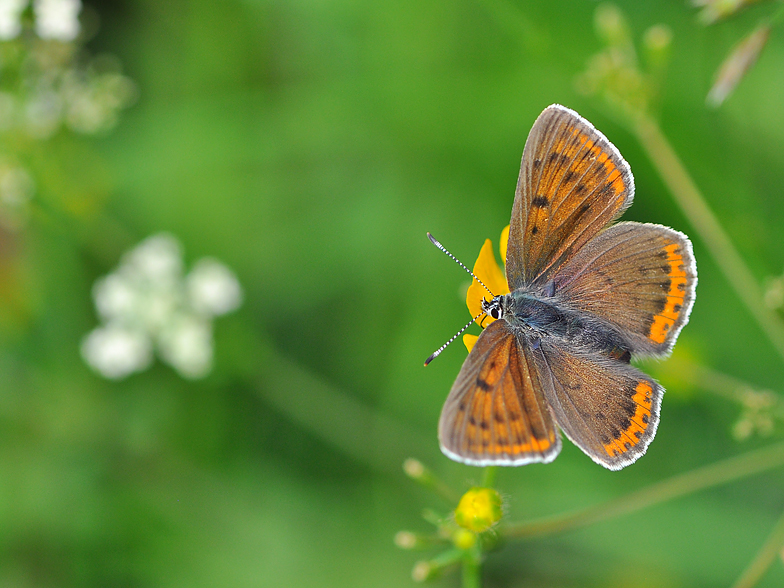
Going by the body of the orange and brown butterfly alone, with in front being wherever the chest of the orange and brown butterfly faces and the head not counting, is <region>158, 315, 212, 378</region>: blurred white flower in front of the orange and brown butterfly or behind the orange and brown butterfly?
in front

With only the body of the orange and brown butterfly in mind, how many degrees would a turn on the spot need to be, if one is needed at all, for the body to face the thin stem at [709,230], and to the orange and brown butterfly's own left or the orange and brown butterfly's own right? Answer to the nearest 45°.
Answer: approximately 135° to the orange and brown butterfly's own right

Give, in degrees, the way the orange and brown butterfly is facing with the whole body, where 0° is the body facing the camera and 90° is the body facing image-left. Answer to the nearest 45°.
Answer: approximately 90°
